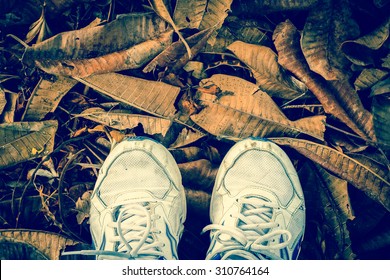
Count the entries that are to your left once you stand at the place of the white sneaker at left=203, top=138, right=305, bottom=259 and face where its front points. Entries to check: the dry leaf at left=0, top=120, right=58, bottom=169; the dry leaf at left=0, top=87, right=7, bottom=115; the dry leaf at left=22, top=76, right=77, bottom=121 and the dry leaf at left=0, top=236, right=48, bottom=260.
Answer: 4

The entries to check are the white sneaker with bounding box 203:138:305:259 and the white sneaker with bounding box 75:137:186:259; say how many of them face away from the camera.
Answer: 2

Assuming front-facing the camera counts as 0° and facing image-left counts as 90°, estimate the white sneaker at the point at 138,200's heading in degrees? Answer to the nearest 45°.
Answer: approximately 180°

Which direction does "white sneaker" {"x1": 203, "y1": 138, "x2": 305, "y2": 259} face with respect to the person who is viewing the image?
facing away from the viewer

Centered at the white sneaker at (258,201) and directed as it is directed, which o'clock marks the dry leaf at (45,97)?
The dry leaf is roughly at 9 o'clock from the white sneaker.
